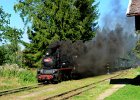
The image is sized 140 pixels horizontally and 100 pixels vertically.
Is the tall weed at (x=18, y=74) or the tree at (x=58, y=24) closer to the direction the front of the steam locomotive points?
the tall weed

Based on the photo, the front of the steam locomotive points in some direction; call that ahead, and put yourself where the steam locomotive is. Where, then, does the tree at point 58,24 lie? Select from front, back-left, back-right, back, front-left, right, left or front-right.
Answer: back-right

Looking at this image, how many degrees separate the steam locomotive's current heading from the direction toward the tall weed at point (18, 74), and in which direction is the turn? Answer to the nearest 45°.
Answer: approximately 90° to its right

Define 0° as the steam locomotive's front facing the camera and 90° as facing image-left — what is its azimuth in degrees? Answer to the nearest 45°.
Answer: approximately 45°
